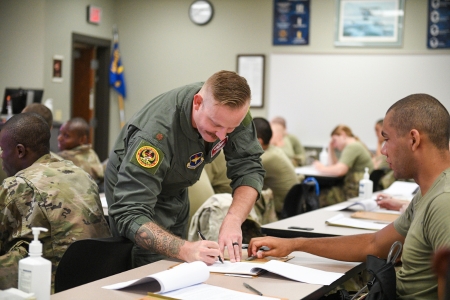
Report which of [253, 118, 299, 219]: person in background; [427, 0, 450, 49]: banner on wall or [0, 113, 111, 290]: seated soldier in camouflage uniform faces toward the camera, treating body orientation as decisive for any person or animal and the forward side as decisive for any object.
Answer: the banner on wall

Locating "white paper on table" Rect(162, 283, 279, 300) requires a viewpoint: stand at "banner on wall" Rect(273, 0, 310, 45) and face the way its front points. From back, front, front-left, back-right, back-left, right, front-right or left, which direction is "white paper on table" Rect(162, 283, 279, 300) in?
front

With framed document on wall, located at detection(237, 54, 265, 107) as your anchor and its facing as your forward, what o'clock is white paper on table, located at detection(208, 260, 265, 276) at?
The white paper on table is roughly at 12 o'clock from the framed document on wall.

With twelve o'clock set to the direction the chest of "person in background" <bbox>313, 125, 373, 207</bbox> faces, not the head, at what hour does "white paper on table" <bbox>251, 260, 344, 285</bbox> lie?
The white paper on table is roughly at 9 o'clock from the person in background.

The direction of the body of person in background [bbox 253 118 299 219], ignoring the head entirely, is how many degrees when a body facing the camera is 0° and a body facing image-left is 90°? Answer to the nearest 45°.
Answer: approximately 135°

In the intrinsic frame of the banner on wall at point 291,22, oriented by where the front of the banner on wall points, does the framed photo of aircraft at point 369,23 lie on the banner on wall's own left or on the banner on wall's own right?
on the banner on wall's own left

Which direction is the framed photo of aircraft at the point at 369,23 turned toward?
toward the camera

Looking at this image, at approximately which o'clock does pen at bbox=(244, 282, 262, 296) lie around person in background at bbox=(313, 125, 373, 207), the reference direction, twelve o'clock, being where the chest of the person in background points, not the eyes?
The pen is roughly at 9 o'clock from the person in background.

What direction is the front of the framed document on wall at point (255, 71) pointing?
toward the camera

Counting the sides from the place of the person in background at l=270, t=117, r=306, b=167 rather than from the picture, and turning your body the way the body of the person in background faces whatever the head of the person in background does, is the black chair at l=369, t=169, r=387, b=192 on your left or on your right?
on your left

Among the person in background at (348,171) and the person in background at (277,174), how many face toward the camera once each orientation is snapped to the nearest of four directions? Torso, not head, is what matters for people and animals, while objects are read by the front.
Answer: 0

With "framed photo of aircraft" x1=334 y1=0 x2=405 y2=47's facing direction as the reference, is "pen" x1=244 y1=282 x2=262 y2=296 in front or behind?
in front

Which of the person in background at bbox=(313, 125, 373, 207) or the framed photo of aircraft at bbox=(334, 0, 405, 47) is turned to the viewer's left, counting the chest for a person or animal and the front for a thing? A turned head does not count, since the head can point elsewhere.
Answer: the person in background

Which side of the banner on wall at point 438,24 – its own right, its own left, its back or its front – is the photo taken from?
front

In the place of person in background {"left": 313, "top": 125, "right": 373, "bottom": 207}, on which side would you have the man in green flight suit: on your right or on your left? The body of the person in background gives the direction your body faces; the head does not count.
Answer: on your left

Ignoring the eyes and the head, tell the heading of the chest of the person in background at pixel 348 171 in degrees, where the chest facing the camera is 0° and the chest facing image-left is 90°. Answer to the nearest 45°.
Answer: approximately 90°

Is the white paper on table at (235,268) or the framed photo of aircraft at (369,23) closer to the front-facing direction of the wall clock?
the white paper on table

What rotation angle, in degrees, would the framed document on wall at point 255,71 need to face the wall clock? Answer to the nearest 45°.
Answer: approximately 90° to its right
